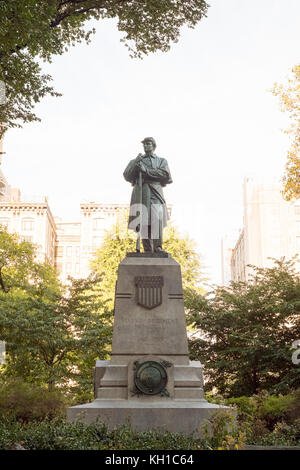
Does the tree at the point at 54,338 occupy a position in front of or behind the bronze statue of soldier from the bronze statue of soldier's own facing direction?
behind

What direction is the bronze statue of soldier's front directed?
toward the camera

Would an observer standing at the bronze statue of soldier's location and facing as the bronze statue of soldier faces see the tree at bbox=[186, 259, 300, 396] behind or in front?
behind

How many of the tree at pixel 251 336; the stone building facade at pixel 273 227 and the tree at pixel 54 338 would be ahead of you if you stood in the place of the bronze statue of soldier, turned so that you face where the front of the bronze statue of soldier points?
0

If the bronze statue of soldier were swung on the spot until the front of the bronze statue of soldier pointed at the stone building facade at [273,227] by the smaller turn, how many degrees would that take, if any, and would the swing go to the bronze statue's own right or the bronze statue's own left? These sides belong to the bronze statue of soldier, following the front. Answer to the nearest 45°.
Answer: approximately 180°

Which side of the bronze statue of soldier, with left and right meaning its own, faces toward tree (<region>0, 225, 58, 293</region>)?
back

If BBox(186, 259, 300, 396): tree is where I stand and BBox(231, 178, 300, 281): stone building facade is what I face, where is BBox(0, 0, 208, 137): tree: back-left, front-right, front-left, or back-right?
back-left
